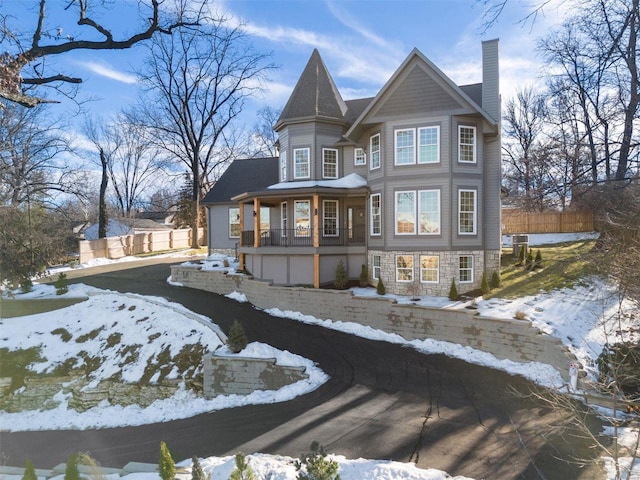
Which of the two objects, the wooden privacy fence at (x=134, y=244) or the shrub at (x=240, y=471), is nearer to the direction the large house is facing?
the shrub

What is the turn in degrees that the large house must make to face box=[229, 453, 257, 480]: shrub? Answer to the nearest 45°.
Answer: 0° — it already faces it

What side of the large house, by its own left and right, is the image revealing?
front

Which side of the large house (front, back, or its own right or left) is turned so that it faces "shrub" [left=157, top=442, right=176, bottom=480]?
front

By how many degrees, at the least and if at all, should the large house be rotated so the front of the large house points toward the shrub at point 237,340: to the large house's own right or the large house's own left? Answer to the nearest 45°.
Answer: approximately 45° to the large house's own right

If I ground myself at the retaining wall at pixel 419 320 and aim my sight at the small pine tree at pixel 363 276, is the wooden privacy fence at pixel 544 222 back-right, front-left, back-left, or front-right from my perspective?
front-right

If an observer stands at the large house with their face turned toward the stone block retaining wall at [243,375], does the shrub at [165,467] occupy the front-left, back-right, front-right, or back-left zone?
front-left

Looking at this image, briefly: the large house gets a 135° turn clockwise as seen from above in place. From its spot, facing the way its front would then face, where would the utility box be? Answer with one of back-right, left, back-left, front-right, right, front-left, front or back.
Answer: right

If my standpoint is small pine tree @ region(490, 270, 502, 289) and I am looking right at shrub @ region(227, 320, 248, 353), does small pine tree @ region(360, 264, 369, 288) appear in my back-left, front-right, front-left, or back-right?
front-right
